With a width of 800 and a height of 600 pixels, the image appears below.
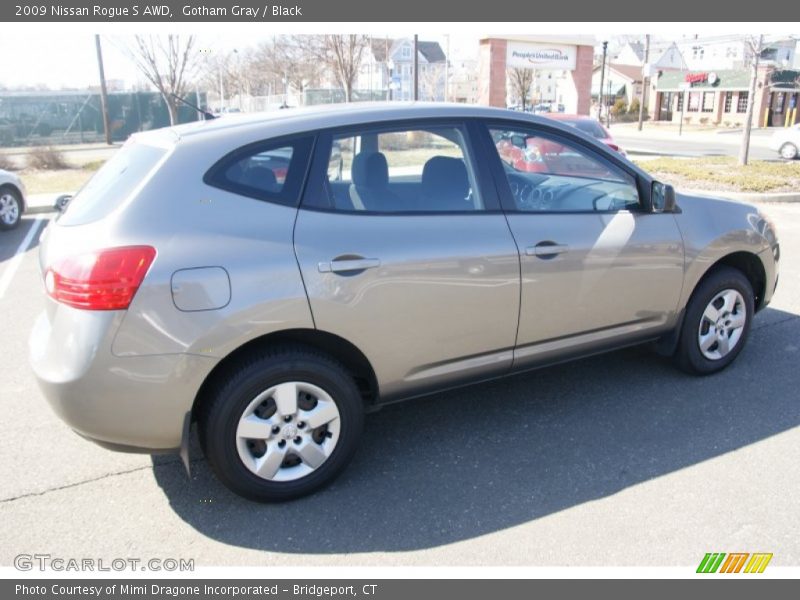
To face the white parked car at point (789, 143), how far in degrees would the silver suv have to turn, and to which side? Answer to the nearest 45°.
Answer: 0° — it already faces it

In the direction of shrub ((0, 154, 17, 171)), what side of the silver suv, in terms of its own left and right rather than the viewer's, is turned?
left

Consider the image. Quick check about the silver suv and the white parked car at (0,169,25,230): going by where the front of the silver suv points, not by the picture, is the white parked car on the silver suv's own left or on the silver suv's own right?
on the silver suv's own left

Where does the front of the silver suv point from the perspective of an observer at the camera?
facing away from the viewer and to the right of the viewer
